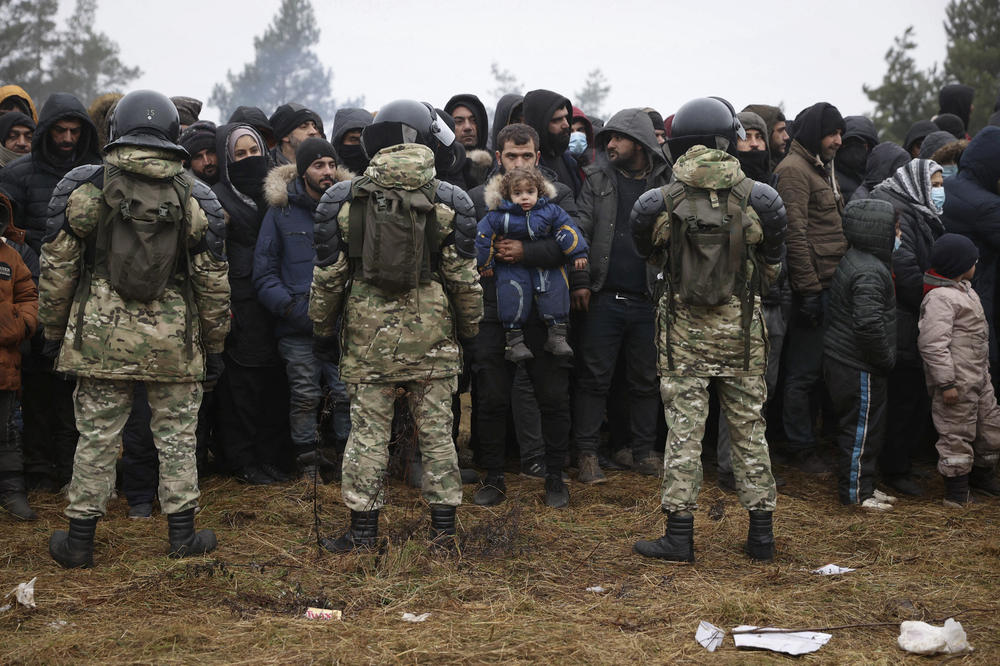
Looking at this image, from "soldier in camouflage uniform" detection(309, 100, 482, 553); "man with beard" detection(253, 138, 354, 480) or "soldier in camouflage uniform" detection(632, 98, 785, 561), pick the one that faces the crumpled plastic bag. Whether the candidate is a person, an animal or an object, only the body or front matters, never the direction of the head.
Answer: the man with beard

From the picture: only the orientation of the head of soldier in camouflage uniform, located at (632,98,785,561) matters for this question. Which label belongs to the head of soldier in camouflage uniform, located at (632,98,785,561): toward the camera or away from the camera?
away from the camera

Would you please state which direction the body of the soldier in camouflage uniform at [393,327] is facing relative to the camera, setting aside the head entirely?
away from the camera

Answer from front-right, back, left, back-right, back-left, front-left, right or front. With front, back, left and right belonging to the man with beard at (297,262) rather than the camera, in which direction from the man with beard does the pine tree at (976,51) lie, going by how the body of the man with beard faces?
left

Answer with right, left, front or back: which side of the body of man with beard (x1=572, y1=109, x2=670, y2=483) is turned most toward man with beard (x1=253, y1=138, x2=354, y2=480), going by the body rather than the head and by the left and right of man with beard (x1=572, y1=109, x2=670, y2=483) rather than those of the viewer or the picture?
right

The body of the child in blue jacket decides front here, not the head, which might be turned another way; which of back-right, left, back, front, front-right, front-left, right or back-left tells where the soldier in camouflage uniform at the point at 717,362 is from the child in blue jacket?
front-left

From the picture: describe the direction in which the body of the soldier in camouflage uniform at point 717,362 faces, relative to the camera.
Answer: away from the camera

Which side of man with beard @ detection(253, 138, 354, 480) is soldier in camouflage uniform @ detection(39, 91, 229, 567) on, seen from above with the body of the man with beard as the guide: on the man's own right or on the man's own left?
on the man's own right

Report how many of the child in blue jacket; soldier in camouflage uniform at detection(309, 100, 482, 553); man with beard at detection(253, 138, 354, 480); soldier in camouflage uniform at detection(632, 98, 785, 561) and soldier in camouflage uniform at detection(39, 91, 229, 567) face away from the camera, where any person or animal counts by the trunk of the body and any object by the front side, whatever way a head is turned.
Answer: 3

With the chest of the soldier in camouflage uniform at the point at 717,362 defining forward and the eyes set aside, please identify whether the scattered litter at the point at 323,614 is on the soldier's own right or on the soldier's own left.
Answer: on the soldier's own left

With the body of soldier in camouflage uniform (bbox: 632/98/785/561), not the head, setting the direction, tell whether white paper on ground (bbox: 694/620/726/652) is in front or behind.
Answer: behind

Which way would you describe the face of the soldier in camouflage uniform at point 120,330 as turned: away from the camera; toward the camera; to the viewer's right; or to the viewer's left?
away from the camera

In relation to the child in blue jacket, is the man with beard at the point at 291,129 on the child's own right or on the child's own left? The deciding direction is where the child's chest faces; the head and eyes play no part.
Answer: on the child's own right

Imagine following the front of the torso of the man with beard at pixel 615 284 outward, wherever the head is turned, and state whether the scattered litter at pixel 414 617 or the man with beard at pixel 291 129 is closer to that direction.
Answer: the scattered litter

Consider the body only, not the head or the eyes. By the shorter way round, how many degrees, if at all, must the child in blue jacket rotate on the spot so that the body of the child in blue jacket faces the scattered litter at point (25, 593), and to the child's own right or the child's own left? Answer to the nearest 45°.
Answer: approximately 45° to the child's own right

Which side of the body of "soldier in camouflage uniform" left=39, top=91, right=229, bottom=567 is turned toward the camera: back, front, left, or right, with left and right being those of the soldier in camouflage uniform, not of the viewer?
back
